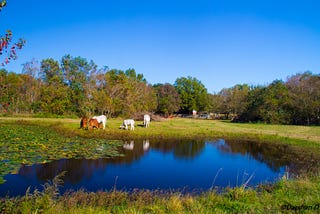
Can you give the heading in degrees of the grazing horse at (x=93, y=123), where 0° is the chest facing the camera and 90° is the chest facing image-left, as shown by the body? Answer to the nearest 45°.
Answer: approximately 45°

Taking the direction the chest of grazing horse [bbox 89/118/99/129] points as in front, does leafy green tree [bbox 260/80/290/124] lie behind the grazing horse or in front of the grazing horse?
behind

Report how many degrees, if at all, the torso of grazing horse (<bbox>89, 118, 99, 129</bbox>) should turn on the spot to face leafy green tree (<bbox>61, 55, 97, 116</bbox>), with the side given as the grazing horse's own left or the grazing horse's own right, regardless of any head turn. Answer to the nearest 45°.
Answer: approximately 135° to the grazing horse's own right

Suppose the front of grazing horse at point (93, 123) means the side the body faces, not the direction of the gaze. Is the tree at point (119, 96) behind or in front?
behind
